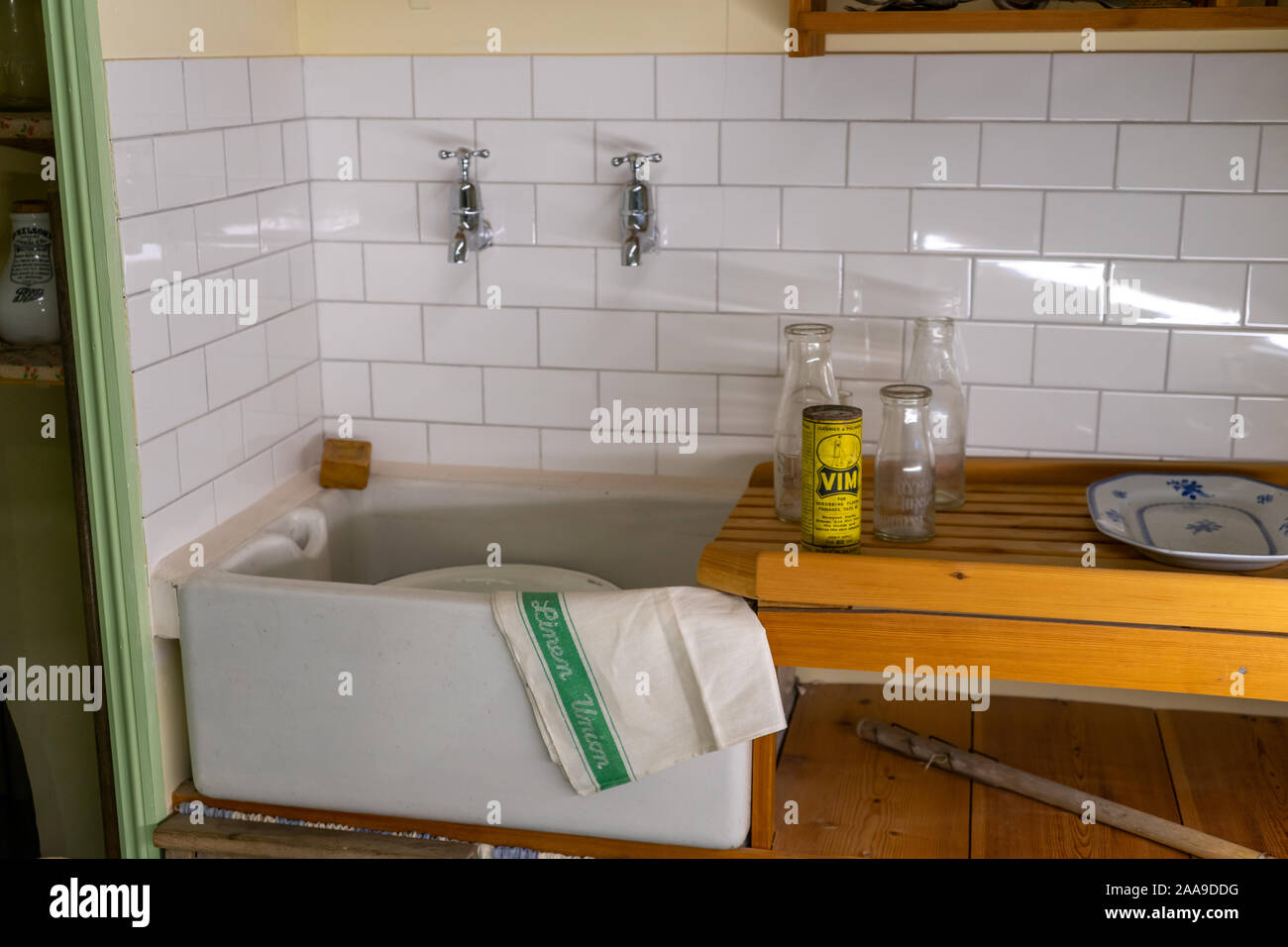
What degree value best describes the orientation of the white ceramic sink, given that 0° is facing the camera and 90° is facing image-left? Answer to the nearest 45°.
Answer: approximately 0°

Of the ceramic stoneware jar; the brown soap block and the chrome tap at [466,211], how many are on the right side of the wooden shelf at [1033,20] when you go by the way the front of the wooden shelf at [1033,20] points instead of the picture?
3

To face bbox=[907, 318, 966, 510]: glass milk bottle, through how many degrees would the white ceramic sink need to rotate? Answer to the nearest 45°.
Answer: approximately 90° to its left

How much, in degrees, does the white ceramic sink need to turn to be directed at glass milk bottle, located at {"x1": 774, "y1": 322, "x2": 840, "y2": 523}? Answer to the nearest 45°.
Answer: approximately 90° to its left

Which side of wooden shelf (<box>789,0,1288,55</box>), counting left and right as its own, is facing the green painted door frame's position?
right

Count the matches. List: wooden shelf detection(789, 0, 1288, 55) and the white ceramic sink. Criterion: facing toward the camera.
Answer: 2

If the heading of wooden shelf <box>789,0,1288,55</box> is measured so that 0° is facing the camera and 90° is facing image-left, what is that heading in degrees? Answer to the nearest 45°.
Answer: approximately 0°

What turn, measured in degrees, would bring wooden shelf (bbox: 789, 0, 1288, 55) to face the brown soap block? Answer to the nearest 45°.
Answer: approximately 90° to its right
